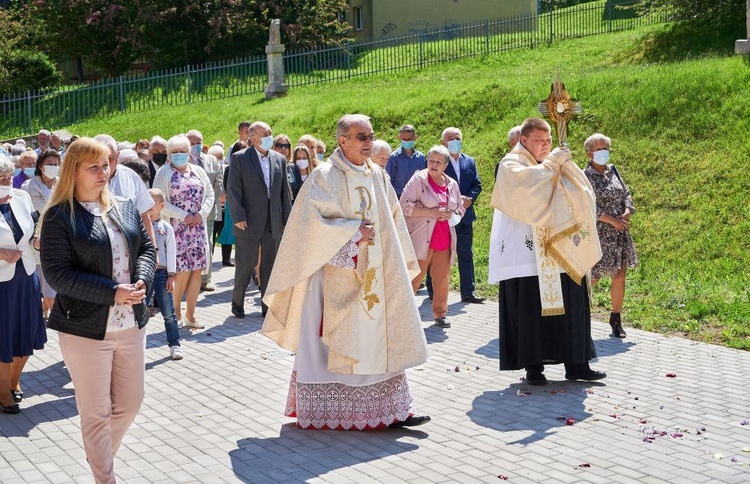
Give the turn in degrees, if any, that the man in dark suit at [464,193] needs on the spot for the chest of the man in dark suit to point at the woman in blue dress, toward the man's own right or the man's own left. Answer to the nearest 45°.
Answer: approximately 90° to the man's own right

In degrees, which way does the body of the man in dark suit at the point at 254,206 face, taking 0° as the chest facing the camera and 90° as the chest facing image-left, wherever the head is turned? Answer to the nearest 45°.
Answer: approximately 315°

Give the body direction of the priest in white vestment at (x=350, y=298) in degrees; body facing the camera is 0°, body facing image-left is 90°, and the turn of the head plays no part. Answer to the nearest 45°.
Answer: approximately 315°

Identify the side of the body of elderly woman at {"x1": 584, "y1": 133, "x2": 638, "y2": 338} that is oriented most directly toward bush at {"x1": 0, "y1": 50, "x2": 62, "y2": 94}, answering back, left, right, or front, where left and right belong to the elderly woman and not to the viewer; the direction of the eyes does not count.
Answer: back

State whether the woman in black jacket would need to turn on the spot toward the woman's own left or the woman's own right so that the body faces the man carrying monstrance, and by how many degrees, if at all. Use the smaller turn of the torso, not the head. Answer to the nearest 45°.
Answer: approximately 90° to the woman's own left

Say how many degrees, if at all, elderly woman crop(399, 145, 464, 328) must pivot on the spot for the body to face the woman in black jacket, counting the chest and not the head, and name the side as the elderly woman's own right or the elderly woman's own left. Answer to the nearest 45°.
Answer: approximately 45° to the elderly woman's own right

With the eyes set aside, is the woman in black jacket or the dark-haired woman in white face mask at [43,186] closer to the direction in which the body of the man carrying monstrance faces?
the woman in black jacket

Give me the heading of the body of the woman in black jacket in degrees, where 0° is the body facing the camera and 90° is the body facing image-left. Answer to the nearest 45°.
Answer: approximately 315°

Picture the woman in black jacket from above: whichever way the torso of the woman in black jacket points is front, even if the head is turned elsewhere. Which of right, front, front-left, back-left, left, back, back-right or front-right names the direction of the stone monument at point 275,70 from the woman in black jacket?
back-left
